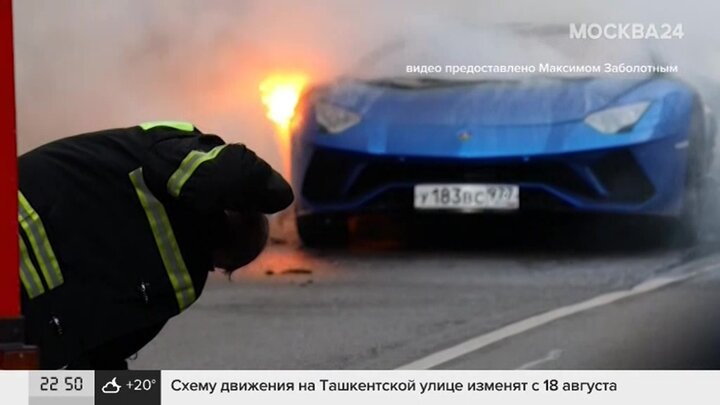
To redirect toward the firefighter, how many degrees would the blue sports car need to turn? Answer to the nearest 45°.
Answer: approximately 90° to its right

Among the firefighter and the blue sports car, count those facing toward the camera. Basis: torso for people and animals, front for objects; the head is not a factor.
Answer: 1

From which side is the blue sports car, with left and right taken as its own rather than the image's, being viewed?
front

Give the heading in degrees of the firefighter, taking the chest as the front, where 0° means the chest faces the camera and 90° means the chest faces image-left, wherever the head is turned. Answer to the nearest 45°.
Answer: approximately 270°

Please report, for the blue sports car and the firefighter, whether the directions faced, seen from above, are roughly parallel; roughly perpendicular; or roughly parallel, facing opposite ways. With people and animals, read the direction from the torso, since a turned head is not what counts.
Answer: roughly perpendicular
